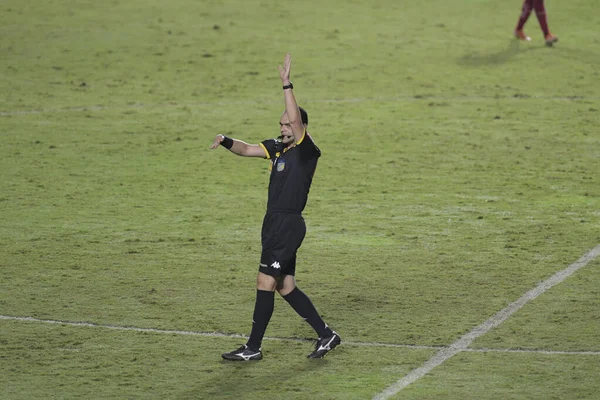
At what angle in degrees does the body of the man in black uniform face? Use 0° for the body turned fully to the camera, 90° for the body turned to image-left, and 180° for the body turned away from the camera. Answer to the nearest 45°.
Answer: approximately 45°
